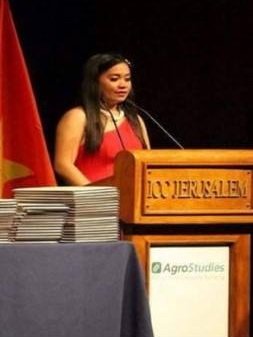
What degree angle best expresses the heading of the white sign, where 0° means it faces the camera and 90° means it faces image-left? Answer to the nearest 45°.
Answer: approximately 0°

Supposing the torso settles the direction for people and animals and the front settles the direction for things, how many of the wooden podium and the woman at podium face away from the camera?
0

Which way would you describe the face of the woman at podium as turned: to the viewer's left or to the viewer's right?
to the viewer's right

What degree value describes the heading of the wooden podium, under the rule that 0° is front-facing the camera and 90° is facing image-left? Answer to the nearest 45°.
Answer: approximately 0°

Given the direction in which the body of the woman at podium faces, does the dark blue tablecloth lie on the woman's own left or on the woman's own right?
on the woman's own right

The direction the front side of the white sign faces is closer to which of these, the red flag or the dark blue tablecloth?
the dark blue tablecloth
